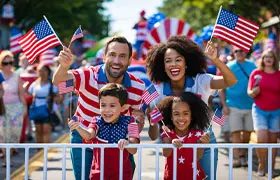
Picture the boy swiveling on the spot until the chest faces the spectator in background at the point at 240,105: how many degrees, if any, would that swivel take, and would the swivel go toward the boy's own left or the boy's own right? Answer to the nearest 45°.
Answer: approximately 135° to the boy's own left

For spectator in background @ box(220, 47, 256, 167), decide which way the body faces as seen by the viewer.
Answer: toward the camera

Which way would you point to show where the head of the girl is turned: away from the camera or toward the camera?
toward the camera

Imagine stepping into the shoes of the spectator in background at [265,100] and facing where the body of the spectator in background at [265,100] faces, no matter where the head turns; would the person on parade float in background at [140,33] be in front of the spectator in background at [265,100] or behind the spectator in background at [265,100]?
behind

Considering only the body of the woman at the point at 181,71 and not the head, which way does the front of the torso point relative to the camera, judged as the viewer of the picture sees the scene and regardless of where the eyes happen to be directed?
toward the camera

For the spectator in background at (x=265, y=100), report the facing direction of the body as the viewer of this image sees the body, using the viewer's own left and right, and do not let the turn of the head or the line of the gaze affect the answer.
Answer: facing the viewer

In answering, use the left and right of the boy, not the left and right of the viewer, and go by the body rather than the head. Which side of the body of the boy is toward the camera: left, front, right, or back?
front

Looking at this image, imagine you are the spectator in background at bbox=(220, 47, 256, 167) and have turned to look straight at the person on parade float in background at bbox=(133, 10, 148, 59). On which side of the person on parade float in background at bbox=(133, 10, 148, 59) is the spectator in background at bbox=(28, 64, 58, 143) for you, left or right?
left

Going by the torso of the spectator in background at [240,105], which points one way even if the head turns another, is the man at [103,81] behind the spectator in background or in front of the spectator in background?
in front
